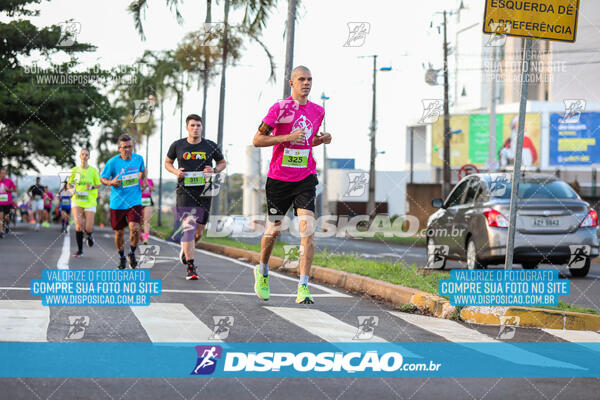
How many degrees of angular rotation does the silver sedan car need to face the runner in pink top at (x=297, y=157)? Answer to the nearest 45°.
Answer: approximately 135° to its left

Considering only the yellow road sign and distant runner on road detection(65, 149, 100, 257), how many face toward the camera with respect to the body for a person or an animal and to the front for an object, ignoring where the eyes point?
2

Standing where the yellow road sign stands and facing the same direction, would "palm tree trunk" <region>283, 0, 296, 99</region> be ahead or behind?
behind

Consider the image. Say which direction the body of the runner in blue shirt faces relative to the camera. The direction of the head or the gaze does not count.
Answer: toward the camera

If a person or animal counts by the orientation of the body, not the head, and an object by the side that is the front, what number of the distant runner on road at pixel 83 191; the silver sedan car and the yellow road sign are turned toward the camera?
2

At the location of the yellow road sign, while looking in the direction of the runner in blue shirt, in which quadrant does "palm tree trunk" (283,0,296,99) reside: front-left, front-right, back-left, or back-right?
front-right

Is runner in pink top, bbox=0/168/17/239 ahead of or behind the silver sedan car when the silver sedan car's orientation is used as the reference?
ahead

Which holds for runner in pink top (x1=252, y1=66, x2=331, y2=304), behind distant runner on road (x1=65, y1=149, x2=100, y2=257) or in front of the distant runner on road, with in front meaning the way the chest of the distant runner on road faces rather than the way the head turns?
in front

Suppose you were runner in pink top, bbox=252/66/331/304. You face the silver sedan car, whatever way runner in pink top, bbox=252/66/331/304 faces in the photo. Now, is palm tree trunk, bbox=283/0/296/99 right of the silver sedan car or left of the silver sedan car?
left

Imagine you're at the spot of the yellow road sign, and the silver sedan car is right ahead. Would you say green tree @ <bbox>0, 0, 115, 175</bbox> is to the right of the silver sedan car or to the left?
left

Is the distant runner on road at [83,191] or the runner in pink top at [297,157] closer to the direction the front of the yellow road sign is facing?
the runner in pink top

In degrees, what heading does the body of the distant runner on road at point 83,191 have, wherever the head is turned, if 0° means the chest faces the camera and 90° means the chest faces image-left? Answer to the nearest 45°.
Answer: approximately 0°

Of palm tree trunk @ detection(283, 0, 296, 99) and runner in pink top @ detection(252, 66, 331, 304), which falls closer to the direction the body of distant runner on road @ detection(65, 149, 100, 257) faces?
the runner in pink top

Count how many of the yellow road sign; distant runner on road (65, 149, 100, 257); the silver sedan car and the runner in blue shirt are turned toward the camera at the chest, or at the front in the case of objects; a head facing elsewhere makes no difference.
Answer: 3

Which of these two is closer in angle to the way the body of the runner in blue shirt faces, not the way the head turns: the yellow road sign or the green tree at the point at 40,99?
the yellow road sign

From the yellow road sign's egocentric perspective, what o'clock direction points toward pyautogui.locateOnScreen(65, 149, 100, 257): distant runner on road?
The distant runner on road is roughly at 4 o'clock from the yellow road sign.

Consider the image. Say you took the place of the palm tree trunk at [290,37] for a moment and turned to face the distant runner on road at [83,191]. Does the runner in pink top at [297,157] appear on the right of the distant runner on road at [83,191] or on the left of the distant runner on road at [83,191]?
left

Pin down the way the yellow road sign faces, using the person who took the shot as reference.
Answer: facing the viewer

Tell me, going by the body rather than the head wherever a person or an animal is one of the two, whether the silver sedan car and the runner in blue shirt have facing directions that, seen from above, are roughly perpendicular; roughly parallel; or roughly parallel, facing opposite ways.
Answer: roughly parallel, facing opposite ways
